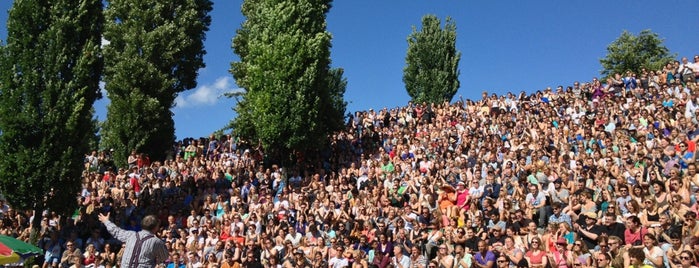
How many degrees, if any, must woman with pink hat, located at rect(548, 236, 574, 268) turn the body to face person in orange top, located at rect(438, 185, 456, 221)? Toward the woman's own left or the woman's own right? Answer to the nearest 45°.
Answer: approximately 90° to the woman's own right

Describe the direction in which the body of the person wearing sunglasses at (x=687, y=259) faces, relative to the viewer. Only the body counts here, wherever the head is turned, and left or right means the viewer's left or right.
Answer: facing the viewer and to the left of the viewer

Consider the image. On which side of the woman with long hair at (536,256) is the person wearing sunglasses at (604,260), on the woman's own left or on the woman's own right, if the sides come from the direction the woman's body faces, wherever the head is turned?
on the woman's own left

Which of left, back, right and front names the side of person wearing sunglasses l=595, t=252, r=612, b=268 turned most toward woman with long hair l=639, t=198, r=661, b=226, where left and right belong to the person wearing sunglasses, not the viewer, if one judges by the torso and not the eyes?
back

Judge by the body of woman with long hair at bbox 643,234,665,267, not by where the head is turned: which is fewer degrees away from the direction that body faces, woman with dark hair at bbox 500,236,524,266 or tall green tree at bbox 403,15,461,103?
the woman with dark hair
